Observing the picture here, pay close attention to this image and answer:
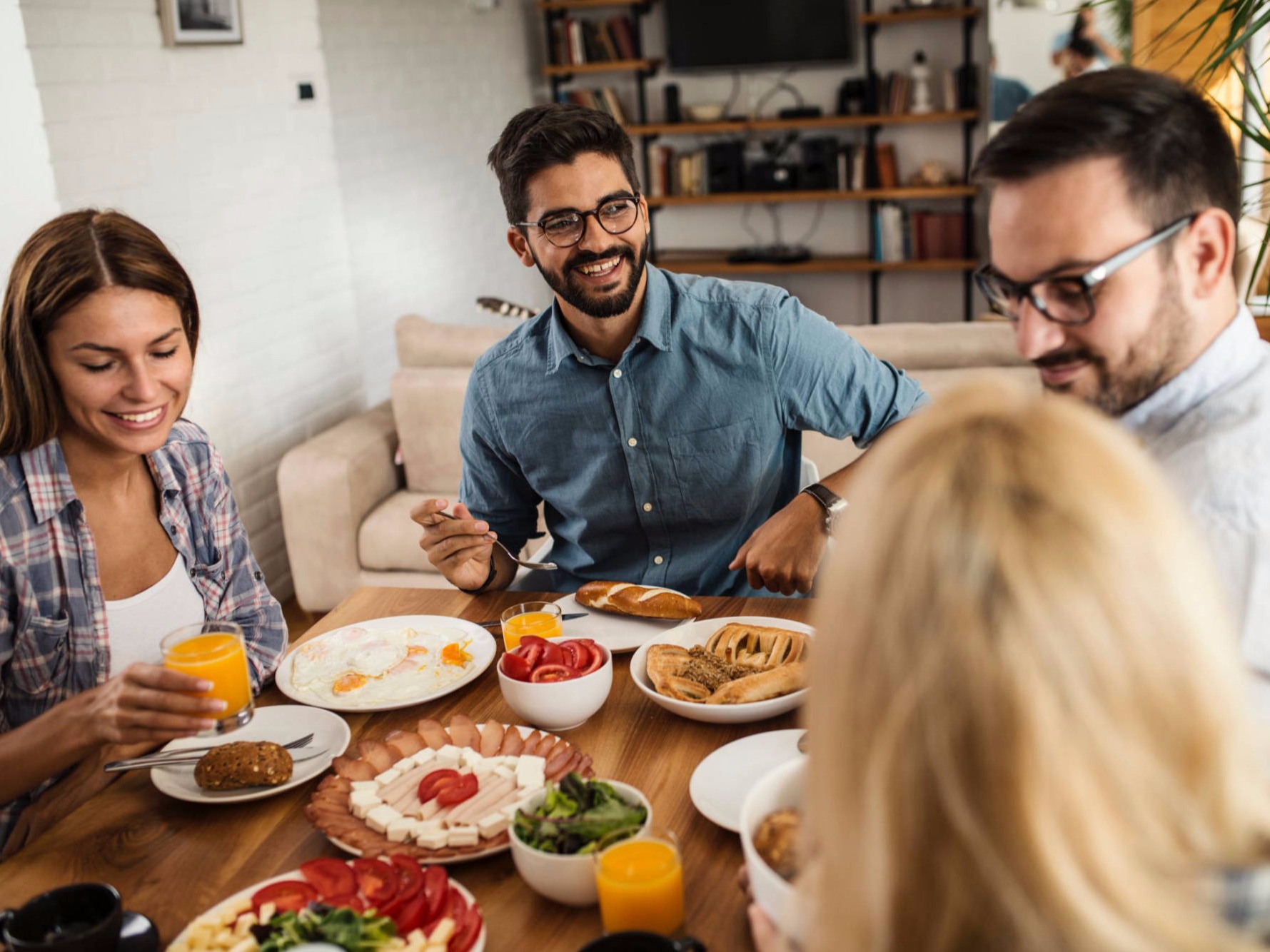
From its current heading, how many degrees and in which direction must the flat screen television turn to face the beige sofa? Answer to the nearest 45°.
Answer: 0° — it already faces it

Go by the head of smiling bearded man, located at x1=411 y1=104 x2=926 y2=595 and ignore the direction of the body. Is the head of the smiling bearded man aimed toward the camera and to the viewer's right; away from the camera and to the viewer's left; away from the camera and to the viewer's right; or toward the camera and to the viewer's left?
toward the camera and to the viewer's right

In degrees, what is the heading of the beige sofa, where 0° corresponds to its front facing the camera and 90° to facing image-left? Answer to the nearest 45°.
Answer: approximately 0°

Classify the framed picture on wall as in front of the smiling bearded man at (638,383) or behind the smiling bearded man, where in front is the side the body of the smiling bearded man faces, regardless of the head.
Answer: behind

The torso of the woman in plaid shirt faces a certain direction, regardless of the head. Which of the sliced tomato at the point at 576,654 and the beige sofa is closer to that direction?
the sliced tomato

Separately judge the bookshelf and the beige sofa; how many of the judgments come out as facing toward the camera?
2

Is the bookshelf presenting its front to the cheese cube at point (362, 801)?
yes

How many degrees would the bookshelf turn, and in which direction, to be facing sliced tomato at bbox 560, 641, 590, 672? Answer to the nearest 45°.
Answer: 0° — it already faces it

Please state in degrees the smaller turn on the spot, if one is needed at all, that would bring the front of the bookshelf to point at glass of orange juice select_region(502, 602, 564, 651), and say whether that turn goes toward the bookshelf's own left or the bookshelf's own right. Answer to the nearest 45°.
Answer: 0° — it already faces it
